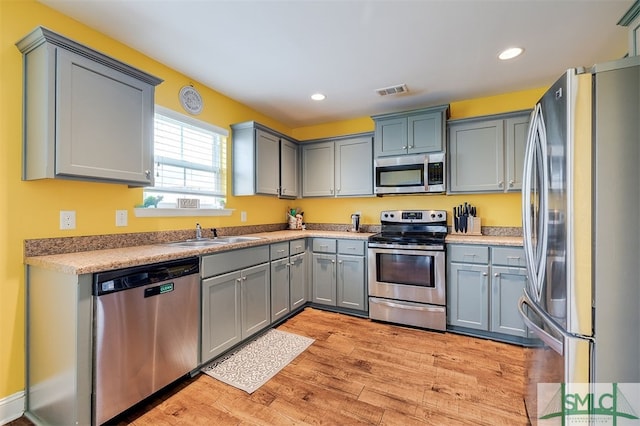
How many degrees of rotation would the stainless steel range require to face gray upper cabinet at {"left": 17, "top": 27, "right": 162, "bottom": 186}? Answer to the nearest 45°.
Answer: approximately 45° to its right

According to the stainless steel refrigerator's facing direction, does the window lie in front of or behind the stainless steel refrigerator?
in front

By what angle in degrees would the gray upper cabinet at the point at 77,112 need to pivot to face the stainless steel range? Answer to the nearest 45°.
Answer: approximately 45° to its left

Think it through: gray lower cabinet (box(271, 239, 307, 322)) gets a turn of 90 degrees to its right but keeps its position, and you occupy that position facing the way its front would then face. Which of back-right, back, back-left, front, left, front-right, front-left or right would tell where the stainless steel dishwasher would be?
front

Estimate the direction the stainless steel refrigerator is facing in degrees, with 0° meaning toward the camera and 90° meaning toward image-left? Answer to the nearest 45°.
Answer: approximately 90°

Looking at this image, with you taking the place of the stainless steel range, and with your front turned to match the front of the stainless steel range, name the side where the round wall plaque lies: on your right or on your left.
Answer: on your right

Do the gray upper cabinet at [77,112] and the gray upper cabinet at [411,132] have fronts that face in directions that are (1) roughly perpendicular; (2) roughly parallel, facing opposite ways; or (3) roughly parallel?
roughly perpendicular

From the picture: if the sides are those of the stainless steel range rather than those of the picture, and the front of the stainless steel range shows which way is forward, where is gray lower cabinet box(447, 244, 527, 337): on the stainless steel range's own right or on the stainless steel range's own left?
on the stainless steel range's own left
